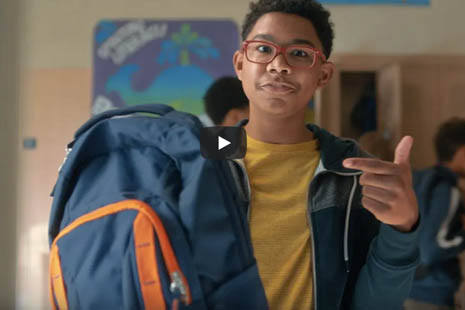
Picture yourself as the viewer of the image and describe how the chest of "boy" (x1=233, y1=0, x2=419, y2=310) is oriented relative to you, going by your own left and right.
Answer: facing the viewer

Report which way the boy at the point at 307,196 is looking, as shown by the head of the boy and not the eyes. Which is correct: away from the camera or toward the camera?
toward the camera

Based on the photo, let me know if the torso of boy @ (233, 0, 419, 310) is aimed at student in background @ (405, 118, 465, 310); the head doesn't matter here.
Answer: no
